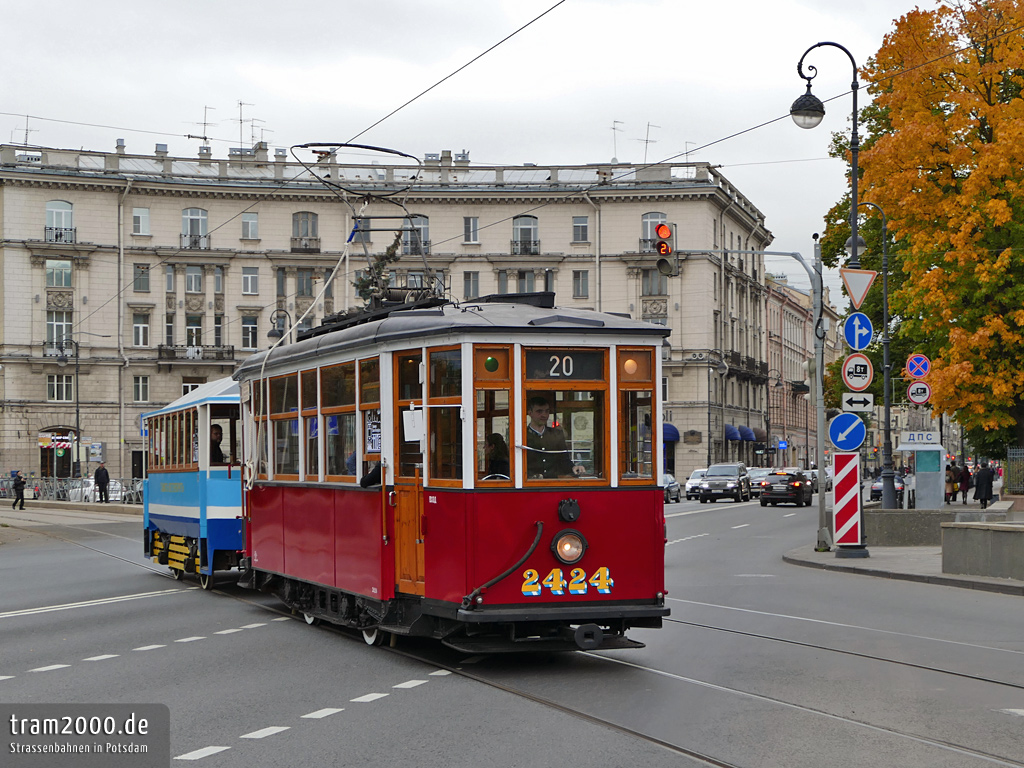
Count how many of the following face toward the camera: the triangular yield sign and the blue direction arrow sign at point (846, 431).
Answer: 2

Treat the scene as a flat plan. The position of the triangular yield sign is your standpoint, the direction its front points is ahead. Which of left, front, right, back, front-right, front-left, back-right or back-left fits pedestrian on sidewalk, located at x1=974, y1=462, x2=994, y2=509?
back

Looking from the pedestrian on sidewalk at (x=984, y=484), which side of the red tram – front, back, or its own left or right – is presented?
left

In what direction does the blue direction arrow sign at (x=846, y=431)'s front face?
toward the camera

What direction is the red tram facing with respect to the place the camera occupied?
facing the viewer and to the right of the viewer

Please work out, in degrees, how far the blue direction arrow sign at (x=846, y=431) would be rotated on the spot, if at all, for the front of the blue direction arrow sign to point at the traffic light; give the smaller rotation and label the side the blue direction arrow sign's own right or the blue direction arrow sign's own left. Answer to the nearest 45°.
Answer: approximately 135° to the blue direction arrow sign's own right

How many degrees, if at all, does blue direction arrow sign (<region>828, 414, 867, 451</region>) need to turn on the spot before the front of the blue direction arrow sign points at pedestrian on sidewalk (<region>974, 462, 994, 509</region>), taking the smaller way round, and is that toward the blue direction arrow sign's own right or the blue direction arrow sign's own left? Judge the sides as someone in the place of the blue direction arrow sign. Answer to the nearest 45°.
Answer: approximately 180°

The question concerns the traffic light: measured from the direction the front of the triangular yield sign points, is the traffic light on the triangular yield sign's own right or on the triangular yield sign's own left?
on the triangular yield sign's own right
